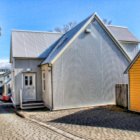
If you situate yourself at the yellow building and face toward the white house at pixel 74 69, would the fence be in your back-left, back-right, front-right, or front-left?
front-right

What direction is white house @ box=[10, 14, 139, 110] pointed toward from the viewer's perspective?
toward the camera

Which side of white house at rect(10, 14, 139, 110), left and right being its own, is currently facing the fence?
left

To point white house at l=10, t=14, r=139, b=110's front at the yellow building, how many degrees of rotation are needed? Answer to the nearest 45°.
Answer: approximately 45° to its left

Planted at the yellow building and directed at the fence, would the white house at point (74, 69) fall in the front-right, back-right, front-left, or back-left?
front-left
